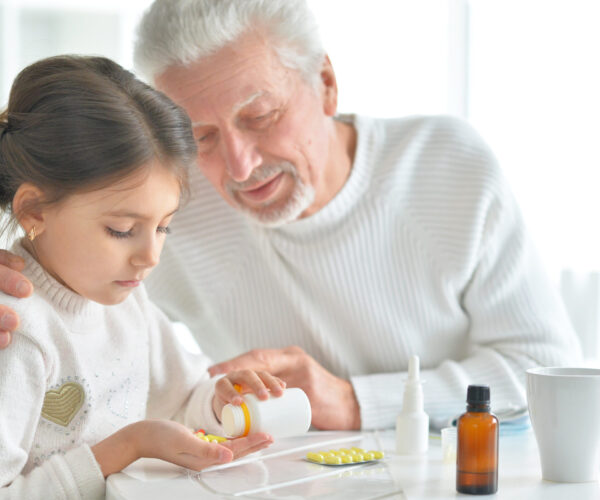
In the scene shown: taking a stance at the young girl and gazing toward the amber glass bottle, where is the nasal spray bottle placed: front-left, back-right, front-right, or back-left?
front-left

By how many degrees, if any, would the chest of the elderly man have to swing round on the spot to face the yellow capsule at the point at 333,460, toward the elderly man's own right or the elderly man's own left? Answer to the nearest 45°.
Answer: approximately 45° to the elderly man's own left

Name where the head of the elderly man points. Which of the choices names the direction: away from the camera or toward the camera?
toward the camera

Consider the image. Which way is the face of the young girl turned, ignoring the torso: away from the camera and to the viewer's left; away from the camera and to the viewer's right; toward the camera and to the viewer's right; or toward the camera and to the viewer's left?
toward the camera and to the viewer's right

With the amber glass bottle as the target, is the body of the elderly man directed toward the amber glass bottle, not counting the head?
no

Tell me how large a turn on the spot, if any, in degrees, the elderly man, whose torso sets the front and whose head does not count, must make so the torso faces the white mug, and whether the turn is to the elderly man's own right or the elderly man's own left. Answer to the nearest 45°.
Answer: approximately 45° to the elderly man's own left

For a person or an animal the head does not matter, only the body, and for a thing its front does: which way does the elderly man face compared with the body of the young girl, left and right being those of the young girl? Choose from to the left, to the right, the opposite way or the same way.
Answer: to the right

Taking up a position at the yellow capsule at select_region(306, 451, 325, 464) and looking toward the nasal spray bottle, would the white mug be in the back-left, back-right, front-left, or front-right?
front-right

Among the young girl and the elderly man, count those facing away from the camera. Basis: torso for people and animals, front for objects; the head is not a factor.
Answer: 0

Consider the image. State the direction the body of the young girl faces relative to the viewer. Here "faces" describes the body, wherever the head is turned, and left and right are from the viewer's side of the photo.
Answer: facing the viewer and to the right of the viewer

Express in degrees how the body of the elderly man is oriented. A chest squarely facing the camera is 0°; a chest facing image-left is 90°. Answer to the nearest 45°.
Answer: approximately 45°

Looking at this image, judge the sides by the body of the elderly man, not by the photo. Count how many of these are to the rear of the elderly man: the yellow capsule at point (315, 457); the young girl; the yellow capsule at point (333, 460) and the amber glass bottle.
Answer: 0

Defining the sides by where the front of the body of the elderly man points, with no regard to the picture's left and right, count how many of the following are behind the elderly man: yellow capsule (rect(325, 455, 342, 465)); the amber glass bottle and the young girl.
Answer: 0

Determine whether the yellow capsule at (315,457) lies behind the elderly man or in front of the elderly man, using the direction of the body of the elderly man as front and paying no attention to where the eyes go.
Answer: in front
